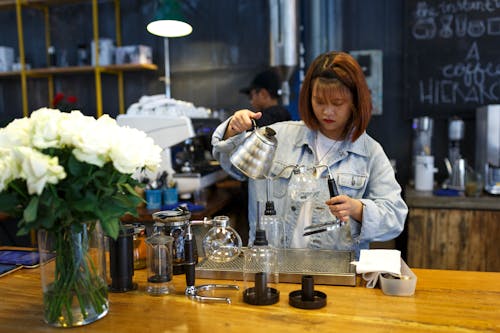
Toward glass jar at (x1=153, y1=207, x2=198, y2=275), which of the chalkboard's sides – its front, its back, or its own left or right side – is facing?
front

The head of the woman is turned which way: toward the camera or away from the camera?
toward the camera

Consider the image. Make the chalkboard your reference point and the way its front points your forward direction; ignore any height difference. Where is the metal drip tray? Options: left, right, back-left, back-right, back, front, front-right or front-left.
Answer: front

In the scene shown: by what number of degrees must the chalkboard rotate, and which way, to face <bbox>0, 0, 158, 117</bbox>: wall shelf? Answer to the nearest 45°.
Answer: approximately 90° to its right

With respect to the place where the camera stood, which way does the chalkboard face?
facing the viewer

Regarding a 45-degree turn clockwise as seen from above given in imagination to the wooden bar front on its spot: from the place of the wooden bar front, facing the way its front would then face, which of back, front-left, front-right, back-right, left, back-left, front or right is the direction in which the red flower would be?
front-right

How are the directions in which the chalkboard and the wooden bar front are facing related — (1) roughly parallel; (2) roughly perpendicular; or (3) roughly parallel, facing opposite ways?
roughly parallel

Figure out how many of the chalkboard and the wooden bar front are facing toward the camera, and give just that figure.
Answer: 2

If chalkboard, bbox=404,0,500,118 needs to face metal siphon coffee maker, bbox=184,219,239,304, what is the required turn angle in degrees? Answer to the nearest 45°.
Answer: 0° — it already faces it

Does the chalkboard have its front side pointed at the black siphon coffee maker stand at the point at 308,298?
yes

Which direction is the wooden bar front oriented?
toward the camera

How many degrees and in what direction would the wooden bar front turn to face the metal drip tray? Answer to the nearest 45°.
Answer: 0° — it already faces it
